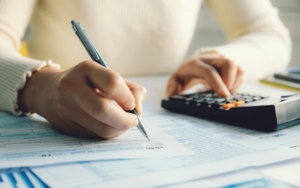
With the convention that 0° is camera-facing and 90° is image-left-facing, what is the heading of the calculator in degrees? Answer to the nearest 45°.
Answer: approximately 135°

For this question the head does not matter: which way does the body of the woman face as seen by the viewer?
toward the camera
